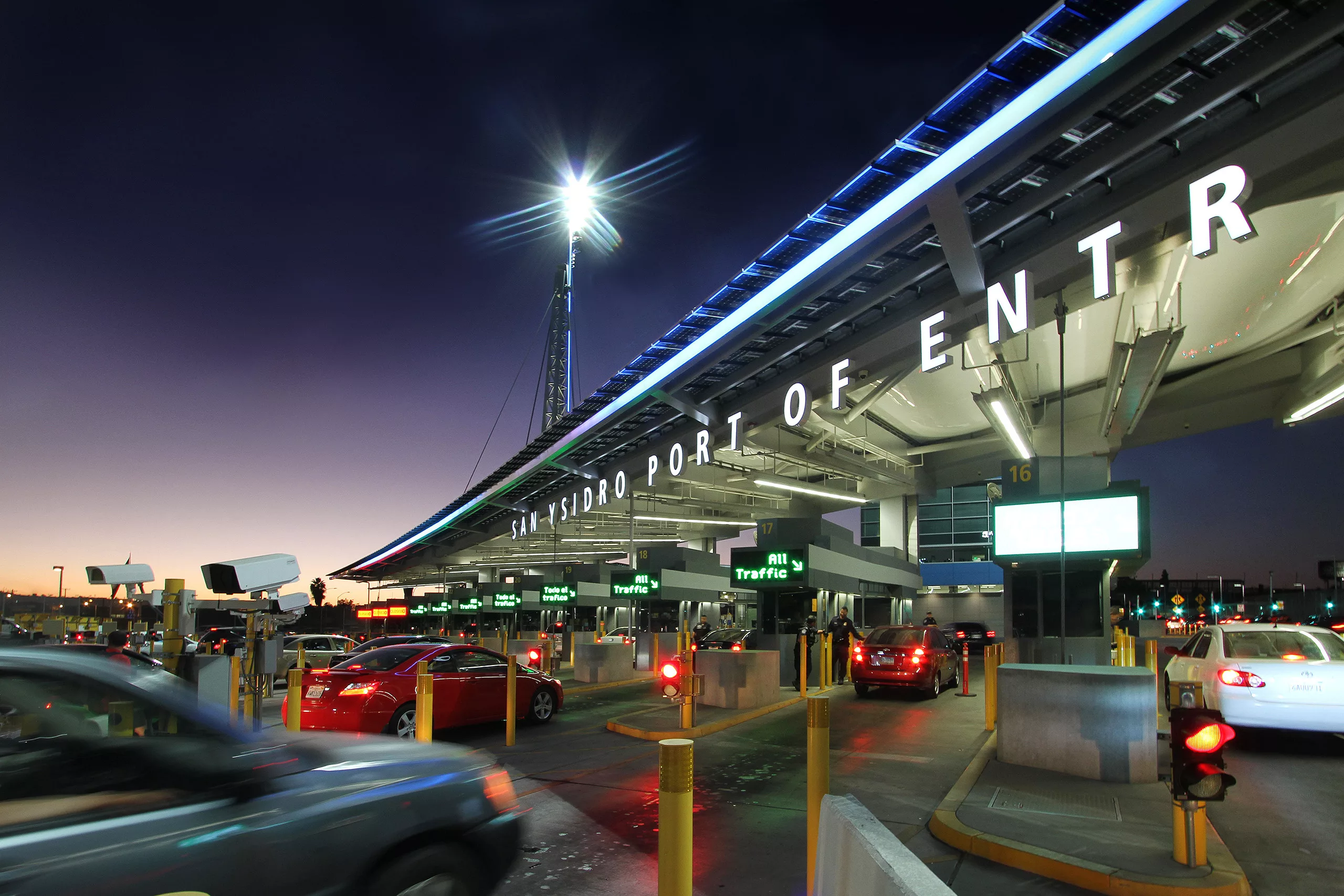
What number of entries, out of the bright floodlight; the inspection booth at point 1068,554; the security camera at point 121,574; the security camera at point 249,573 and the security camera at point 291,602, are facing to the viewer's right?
0

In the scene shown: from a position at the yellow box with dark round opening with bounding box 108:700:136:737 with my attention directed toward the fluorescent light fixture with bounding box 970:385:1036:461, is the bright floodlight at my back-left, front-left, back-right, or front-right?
front-left

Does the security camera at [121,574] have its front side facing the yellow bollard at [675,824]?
no

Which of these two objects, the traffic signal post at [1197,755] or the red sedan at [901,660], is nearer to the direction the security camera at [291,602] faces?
the traffic signal post

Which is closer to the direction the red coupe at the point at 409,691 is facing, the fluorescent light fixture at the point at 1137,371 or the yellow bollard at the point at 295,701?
the fluorescent light fixture

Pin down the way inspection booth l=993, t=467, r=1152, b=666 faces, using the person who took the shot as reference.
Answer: facing the viewer

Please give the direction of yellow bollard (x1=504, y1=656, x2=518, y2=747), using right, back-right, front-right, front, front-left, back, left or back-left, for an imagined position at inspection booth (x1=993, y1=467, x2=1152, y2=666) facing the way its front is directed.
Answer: front-right

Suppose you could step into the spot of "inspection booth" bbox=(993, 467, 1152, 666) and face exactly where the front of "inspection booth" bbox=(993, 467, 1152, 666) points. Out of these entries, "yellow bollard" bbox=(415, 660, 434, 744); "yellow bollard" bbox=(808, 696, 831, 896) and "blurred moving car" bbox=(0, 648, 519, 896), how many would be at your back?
0

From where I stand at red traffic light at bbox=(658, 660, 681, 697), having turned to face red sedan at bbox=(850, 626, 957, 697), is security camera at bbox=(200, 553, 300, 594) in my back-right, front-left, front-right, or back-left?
back-left

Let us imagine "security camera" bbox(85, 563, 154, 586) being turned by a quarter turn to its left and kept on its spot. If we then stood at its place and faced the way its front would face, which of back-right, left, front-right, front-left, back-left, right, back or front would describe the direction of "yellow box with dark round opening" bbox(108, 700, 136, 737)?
front-right

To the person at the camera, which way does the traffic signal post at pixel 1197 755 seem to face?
facing the viewer and to the right of the viewer

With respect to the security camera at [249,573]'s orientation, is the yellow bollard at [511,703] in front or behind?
behind

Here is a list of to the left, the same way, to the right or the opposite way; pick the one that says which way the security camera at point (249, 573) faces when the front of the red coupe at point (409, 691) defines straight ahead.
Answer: the opposite way

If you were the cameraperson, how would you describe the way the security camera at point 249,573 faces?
facing the viewer and to the left of the viewer

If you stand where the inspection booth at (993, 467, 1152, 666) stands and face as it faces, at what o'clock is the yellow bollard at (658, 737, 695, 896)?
The yellow bollard is roughly at 12 o'clock from the inspection booth.

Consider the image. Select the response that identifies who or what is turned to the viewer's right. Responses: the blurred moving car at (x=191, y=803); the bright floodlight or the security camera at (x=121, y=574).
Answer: the blurred moving car
